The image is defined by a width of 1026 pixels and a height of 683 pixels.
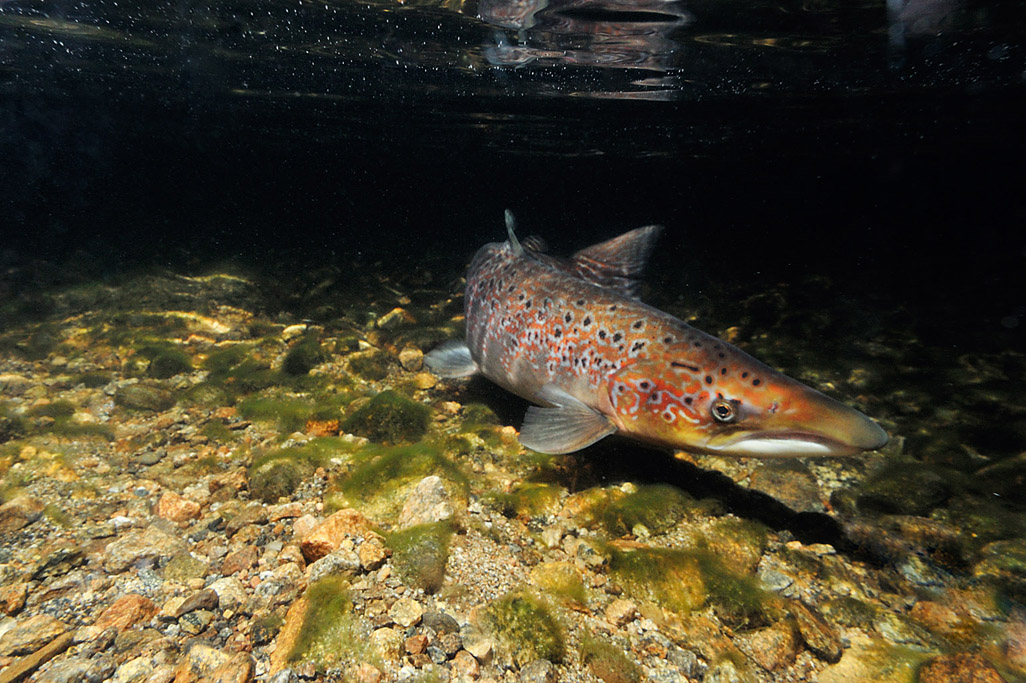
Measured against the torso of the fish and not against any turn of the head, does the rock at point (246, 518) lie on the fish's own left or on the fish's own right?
on the fish's own right

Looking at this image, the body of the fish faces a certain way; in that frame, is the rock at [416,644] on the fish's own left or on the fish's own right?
on the fish's own right

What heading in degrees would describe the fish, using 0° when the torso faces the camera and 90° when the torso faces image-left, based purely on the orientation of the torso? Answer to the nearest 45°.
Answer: approximately 315°

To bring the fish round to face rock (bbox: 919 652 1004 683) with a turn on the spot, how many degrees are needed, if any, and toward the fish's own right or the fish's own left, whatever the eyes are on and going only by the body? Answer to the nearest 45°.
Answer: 0° — it already faces it

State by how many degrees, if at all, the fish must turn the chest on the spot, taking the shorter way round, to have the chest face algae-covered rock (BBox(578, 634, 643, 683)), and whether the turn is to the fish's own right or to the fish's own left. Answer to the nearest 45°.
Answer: approximately 45° to the fish's own right

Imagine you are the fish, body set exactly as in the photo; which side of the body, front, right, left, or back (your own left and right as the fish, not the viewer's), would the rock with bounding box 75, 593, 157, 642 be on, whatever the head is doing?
right

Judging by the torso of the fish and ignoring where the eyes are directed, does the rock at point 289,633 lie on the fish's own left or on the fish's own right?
on the fish's own right

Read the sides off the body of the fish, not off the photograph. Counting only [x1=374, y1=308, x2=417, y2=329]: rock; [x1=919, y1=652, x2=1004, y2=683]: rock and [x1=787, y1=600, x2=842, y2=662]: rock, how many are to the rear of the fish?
1

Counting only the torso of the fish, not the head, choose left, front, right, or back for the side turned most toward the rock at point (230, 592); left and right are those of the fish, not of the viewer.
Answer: right

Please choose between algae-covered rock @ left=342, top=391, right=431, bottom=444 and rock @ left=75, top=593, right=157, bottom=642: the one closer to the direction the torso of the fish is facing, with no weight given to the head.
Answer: the rock

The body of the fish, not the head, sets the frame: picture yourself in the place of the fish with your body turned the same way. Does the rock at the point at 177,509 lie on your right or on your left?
on your right

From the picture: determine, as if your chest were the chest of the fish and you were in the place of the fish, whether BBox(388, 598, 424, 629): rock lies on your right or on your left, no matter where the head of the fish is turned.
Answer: on your right
